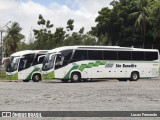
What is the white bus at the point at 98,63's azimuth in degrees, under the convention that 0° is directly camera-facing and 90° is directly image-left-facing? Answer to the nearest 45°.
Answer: approximately 45°

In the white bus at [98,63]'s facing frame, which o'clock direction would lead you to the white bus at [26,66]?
the white bus at [26,66] is roughly at 2 o'clock from the white bus at [98,63].

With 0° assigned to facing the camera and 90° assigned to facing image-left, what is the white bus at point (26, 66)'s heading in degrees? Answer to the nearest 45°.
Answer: approximately 45°

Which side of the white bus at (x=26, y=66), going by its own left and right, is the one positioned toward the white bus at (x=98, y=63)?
back
